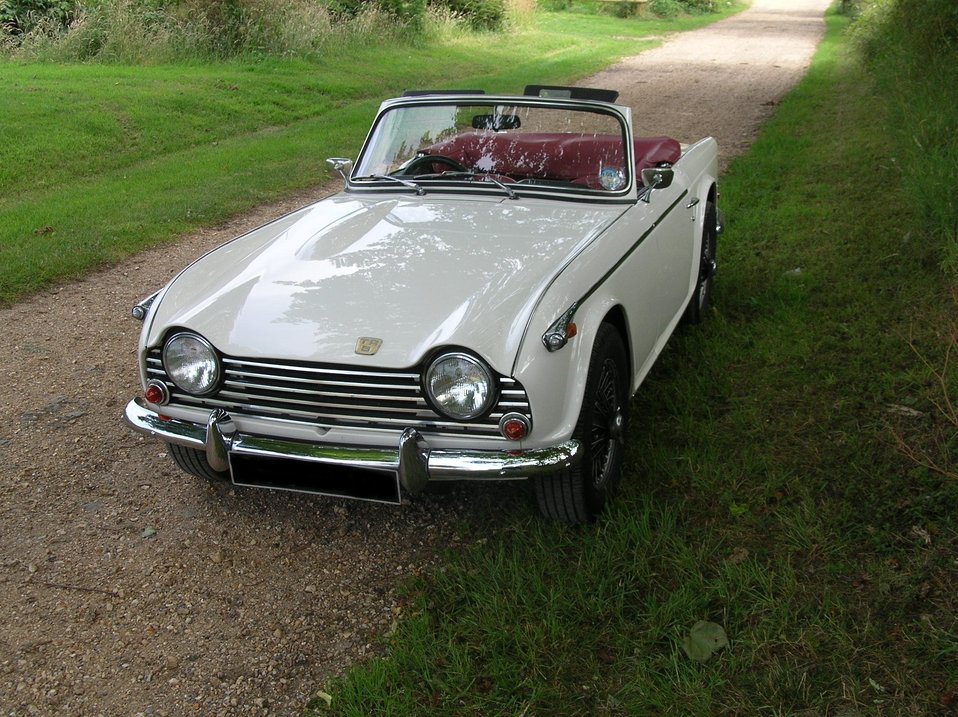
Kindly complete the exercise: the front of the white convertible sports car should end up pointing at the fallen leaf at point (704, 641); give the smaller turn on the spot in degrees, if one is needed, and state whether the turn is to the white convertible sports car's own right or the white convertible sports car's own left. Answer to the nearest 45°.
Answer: approximately 90° to the white convertible sports car's own left

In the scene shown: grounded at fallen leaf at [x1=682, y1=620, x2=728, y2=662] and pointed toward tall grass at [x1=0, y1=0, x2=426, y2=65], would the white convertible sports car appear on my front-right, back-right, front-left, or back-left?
front-left

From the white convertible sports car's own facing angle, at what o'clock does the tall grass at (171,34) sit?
The tall grass is roughly at 4 o'clock from the white convertible sports car.

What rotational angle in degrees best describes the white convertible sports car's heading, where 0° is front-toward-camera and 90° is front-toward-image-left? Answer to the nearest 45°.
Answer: approximately 45°

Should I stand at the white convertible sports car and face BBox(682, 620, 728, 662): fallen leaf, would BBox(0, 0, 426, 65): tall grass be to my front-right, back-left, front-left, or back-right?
back-left

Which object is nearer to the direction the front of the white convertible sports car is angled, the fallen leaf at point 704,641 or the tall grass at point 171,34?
the fallen leaf
